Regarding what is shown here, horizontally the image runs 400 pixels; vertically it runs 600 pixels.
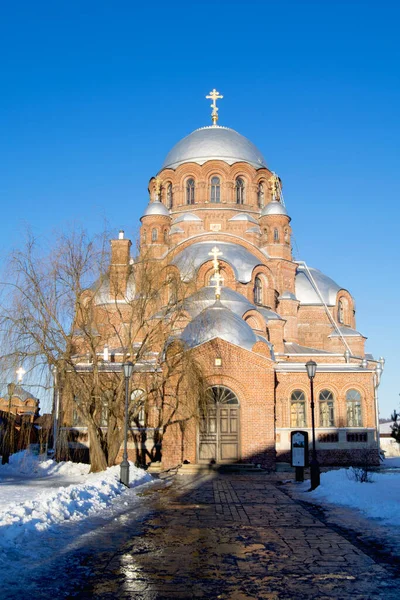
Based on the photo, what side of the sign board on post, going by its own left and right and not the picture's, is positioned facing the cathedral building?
back

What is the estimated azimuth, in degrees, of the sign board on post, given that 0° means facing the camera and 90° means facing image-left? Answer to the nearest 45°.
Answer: approximately 0°

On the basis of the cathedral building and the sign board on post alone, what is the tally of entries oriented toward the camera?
2

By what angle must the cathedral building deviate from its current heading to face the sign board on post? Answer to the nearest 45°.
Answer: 0° — it already faces it

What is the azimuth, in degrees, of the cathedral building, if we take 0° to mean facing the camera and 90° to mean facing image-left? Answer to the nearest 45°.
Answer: approximately 0°

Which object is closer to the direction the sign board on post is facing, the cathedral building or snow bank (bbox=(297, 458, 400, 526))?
the snow bank
